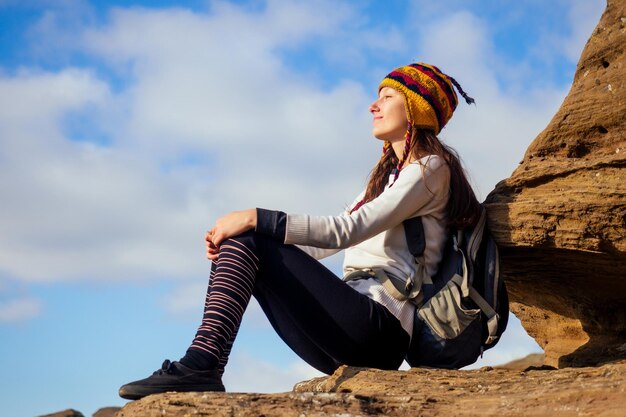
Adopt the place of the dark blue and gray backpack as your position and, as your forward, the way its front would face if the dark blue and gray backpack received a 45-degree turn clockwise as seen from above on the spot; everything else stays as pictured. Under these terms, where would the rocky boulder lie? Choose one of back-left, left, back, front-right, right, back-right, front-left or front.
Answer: left
